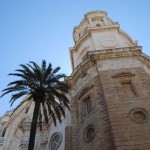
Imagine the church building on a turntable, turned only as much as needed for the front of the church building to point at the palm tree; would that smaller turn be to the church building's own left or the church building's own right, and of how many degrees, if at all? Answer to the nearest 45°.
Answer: approximately 45° to the church building's own right

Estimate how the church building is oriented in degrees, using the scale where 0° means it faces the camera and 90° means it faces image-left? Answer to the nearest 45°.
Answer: approximately 45°
